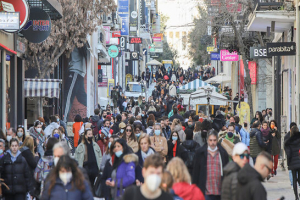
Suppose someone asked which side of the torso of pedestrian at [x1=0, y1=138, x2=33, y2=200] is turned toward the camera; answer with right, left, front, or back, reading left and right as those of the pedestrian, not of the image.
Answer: front

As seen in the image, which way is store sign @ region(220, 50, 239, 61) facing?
toward the camera

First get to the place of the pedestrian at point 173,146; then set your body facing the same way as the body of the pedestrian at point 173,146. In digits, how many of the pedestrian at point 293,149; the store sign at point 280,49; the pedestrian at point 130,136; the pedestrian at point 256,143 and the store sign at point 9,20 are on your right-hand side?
2

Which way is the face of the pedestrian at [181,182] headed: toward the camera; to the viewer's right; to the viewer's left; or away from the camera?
away from the camera

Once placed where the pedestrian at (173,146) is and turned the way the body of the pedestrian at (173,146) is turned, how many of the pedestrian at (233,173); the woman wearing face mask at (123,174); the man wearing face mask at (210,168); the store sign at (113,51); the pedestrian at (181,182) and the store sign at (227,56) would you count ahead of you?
4

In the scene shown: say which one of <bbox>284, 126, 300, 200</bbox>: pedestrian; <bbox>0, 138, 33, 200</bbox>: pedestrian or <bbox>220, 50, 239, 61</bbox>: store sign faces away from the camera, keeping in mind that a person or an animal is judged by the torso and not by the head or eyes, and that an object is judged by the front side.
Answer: <bbox>284, 126, 300, 200</bbox>: pedestrian

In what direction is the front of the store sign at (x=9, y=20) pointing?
toward the camera

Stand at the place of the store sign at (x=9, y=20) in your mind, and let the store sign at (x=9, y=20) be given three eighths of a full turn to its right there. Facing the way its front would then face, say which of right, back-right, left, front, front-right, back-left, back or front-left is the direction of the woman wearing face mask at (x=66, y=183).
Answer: back-left

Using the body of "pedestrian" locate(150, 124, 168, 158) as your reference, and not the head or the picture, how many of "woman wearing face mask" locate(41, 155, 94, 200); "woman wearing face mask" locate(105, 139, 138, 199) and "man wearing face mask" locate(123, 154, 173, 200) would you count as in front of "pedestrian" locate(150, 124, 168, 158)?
3

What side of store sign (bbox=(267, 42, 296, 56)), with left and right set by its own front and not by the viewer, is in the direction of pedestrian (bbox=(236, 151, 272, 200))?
front

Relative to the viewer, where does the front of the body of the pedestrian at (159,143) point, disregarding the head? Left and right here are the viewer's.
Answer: facing the viewer

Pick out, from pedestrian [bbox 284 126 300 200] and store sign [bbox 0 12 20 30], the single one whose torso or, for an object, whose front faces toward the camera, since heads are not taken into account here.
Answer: the store sign
